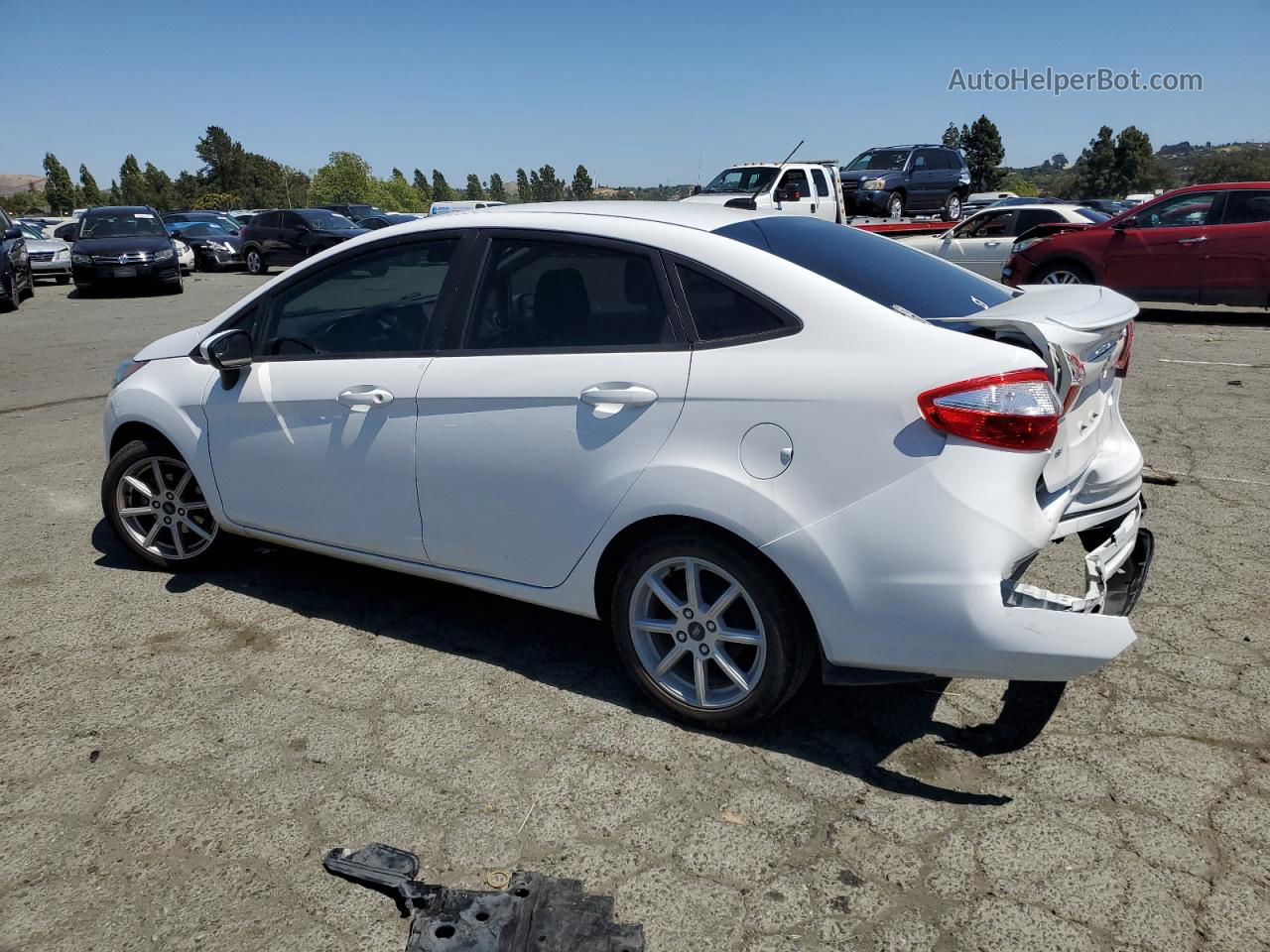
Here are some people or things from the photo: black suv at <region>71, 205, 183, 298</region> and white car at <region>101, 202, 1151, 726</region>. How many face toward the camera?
1

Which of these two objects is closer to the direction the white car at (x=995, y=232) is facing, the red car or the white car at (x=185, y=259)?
the white car

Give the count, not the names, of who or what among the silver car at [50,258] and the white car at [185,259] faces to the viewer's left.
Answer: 0

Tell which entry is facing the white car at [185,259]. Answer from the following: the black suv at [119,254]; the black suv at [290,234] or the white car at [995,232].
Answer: the white car at [995,232]

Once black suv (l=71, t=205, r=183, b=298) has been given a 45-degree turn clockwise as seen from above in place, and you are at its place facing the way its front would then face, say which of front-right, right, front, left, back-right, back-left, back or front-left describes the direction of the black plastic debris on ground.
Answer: front-left

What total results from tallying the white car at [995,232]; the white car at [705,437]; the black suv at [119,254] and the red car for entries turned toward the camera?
1

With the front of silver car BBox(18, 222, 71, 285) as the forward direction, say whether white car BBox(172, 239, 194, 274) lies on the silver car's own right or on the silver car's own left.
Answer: on the silver car's own left

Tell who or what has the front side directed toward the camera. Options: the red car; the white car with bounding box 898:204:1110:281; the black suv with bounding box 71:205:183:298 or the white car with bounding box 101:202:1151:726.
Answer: the black suv

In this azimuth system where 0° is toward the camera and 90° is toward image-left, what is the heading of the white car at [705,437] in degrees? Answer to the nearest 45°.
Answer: approximately 135°

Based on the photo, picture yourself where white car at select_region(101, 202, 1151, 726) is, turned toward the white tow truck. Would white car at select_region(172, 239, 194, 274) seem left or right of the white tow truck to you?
left

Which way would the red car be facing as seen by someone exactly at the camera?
facing to the left of the viewer

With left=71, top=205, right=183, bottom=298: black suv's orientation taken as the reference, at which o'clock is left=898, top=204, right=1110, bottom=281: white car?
The white car is roughly at 10 o'clock from the black suv.

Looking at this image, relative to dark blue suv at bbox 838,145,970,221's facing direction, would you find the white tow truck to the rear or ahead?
ahead

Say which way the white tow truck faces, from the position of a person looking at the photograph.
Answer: facing the viewer and to the left of the viewer

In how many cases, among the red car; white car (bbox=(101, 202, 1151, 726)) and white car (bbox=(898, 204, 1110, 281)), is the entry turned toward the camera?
0
